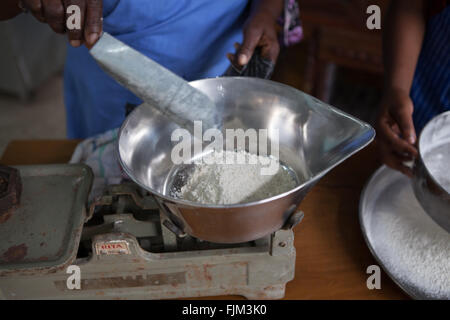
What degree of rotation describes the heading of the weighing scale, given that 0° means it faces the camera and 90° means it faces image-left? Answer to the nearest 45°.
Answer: approximately 0°
